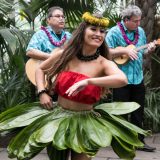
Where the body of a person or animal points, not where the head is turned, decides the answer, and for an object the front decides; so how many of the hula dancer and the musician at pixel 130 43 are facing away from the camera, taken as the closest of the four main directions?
0

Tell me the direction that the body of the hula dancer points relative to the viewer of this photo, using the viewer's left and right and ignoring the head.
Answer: facing the viewer

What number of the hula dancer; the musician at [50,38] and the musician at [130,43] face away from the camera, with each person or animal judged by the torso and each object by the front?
0

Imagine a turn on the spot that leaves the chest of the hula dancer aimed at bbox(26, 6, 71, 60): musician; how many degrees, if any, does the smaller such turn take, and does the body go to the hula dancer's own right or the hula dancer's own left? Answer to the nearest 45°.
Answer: approximately 180°

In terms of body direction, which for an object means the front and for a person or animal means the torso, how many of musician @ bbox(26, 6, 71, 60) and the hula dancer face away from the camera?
0

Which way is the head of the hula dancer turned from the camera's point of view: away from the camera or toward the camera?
toward the camera

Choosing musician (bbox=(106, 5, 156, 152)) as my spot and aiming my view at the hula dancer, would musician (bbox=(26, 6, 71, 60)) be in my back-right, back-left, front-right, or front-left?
front-right

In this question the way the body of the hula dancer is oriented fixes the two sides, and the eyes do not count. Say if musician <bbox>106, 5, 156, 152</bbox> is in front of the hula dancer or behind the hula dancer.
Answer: behind

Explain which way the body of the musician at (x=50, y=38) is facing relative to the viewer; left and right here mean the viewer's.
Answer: facing the viewer and to the right of the viewer

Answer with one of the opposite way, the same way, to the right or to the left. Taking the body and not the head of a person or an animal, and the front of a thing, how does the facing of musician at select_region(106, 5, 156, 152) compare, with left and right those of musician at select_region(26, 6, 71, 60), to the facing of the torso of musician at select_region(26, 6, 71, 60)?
the same way

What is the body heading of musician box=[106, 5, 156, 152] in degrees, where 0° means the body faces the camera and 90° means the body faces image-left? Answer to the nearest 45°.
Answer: approximately 315°

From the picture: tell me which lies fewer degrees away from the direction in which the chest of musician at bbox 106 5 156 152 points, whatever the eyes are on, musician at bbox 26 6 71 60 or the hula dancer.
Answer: the hula dancer

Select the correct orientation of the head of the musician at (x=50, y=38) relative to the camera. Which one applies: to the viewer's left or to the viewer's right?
to the viewer's right
